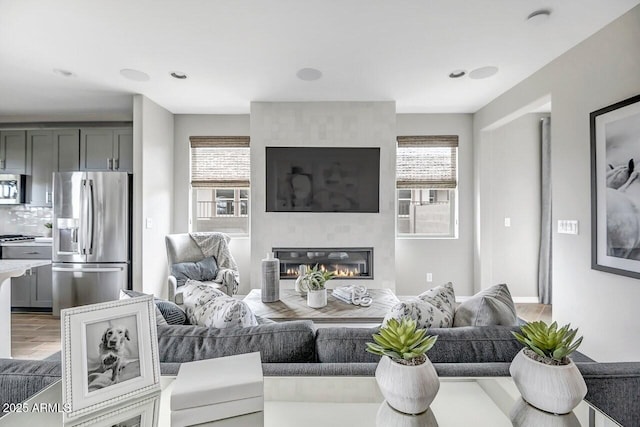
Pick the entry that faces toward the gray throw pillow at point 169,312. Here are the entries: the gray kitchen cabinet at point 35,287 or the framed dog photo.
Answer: the gray kitchen cabinet

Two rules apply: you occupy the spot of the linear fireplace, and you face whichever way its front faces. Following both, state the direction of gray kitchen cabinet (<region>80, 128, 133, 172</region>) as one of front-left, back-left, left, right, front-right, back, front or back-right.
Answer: right

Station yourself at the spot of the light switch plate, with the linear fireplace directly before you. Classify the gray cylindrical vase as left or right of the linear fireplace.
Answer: left

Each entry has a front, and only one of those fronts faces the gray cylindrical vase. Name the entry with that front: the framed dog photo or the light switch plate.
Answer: the light switch plate

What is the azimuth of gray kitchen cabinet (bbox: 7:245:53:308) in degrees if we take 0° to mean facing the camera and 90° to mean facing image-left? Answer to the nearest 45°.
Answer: approximately 0°

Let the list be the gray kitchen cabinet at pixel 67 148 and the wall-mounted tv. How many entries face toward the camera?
2

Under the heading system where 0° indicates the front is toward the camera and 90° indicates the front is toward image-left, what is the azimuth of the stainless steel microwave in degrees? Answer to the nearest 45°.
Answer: approximately 0°

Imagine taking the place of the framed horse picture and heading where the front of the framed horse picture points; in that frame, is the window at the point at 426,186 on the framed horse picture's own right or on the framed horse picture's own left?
on the framed horse picture's own right

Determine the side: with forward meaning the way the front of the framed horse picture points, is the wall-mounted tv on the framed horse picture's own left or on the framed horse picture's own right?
on the framed horse picture's own right

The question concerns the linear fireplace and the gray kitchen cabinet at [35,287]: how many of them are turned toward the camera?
2
